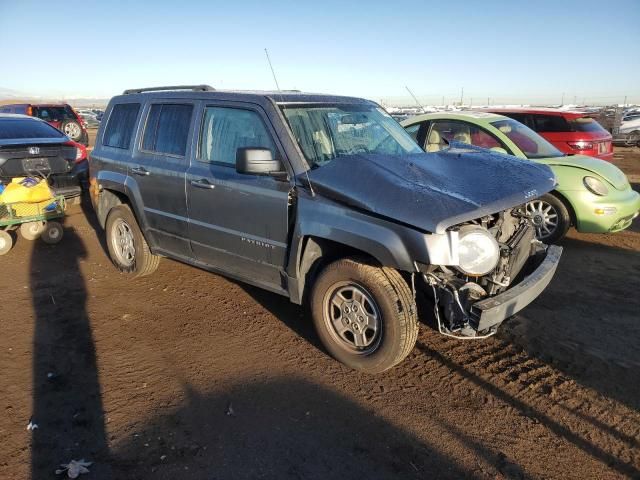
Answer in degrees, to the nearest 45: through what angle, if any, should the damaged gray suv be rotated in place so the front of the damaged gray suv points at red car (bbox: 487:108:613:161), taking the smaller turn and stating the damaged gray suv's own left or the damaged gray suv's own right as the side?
approximately 90° to the damaged gray suv's own left

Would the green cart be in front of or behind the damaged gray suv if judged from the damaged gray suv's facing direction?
behind

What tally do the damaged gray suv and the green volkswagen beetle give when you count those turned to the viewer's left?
0

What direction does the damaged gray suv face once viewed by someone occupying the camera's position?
facing the viewer and to the right of the viewer

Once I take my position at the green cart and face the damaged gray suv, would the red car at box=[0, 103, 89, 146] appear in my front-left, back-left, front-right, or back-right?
back-left

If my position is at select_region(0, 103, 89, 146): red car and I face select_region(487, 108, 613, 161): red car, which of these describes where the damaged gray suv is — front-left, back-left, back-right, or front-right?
front-right

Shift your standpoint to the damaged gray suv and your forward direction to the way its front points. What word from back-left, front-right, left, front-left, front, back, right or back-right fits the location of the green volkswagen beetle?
left

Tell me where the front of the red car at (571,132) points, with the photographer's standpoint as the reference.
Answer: facing away from the viewer and to the left of the viewer

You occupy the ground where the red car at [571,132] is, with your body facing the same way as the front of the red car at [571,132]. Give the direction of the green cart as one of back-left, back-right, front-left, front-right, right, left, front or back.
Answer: left

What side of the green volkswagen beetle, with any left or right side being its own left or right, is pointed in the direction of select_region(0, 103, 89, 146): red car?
back

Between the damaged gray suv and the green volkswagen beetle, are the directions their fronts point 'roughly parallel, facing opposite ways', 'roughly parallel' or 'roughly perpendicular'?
roughly parallel

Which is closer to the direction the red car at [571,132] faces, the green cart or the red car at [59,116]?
the red car
